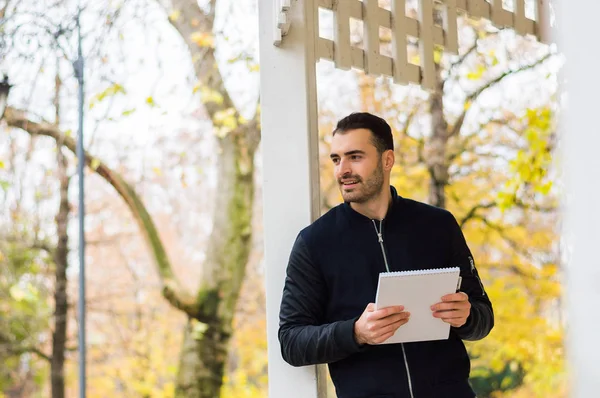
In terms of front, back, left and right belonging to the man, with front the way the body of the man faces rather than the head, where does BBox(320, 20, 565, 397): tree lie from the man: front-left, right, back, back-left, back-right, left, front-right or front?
back

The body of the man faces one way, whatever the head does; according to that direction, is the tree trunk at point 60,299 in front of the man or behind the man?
behind

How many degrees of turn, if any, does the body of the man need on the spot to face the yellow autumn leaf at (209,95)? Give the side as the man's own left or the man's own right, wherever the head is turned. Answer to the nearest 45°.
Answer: approximately 180°

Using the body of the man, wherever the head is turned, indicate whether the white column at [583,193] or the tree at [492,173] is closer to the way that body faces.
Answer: the white column

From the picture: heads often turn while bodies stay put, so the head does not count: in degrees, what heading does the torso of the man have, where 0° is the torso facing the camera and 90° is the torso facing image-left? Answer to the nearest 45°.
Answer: approximately 0°

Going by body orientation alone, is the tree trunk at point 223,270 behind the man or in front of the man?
behind

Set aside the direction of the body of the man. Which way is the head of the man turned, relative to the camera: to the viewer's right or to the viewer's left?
to the viewer's left

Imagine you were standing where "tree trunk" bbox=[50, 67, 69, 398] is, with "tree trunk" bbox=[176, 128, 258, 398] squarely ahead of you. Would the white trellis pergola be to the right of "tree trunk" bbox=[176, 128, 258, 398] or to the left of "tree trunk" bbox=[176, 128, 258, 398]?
right

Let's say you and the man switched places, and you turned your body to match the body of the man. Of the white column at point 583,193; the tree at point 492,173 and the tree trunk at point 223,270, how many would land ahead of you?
1
